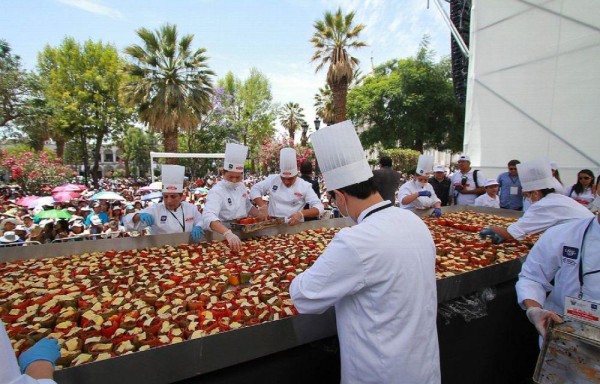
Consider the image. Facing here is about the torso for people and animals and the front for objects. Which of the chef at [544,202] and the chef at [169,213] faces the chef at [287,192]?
the chef at [544,202]

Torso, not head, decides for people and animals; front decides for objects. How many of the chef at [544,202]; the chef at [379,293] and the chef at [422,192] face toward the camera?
1

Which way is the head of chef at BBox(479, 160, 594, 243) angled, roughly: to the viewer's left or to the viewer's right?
to the viewer's left

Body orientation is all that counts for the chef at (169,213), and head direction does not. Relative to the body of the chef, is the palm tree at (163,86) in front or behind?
behind

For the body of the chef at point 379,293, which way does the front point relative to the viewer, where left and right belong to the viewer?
facing away from the viewer and to the left of the viewer

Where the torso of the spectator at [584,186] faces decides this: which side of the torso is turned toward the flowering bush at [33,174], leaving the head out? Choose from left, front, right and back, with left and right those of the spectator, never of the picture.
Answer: right

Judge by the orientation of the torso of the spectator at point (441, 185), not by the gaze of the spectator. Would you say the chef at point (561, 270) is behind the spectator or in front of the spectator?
in front

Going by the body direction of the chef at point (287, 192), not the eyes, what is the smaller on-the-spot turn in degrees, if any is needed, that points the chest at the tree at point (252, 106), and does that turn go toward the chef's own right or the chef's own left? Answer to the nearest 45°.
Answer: approximately 180°

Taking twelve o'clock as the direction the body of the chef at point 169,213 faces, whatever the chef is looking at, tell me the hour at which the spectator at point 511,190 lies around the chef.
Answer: The spectator is roughly at 9 o'clock from the chef.

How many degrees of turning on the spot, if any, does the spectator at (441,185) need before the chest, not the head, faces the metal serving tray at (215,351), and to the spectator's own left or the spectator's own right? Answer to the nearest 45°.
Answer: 0° — they already face it

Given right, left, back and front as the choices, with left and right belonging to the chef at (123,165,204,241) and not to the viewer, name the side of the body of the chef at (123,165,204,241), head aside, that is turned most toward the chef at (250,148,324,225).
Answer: left

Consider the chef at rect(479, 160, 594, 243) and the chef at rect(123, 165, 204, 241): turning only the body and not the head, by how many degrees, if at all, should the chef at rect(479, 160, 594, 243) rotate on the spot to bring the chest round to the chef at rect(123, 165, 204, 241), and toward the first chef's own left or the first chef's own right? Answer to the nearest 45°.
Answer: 0° — they already face them
